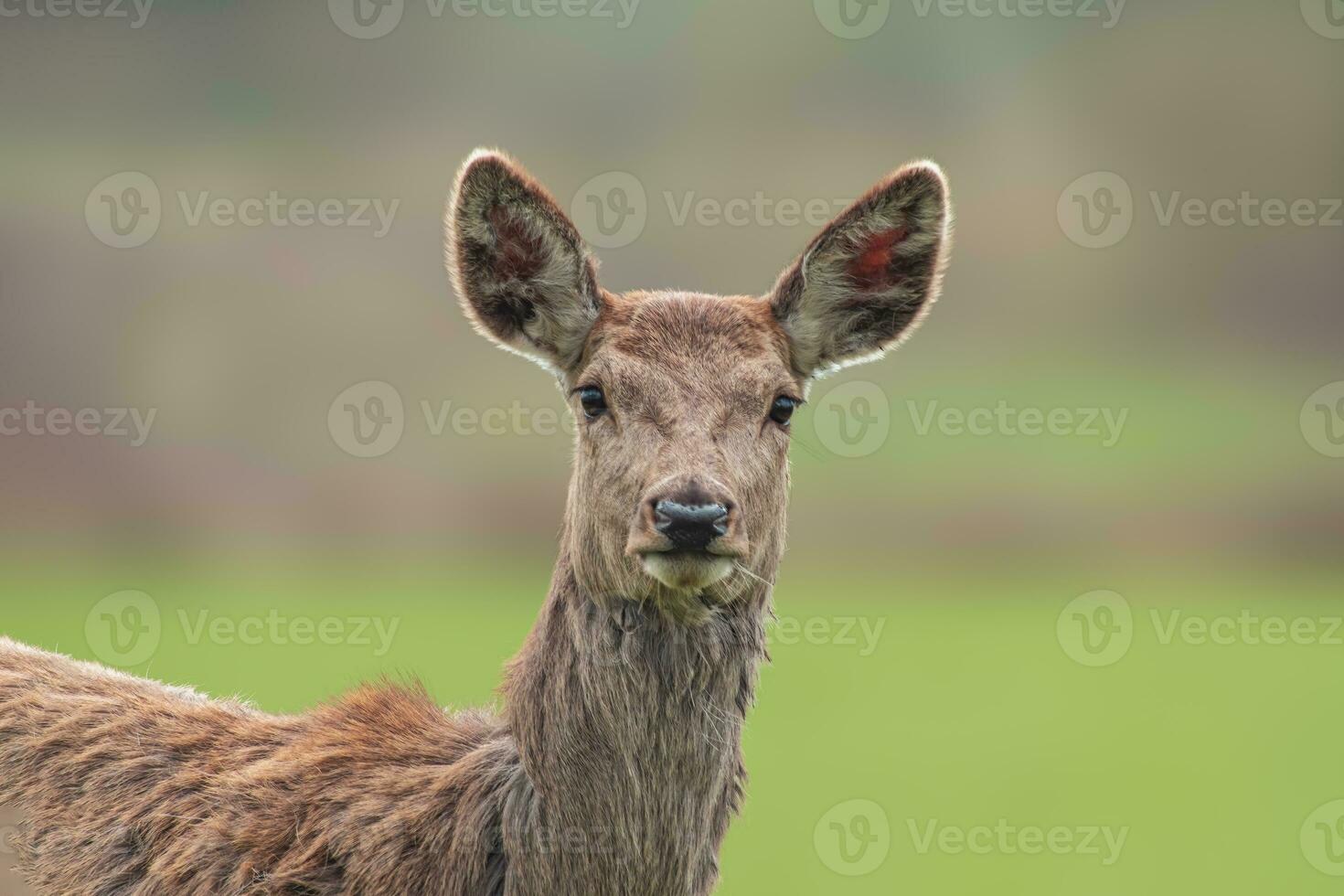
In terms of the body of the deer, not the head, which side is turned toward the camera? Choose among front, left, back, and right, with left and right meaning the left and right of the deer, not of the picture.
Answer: right
